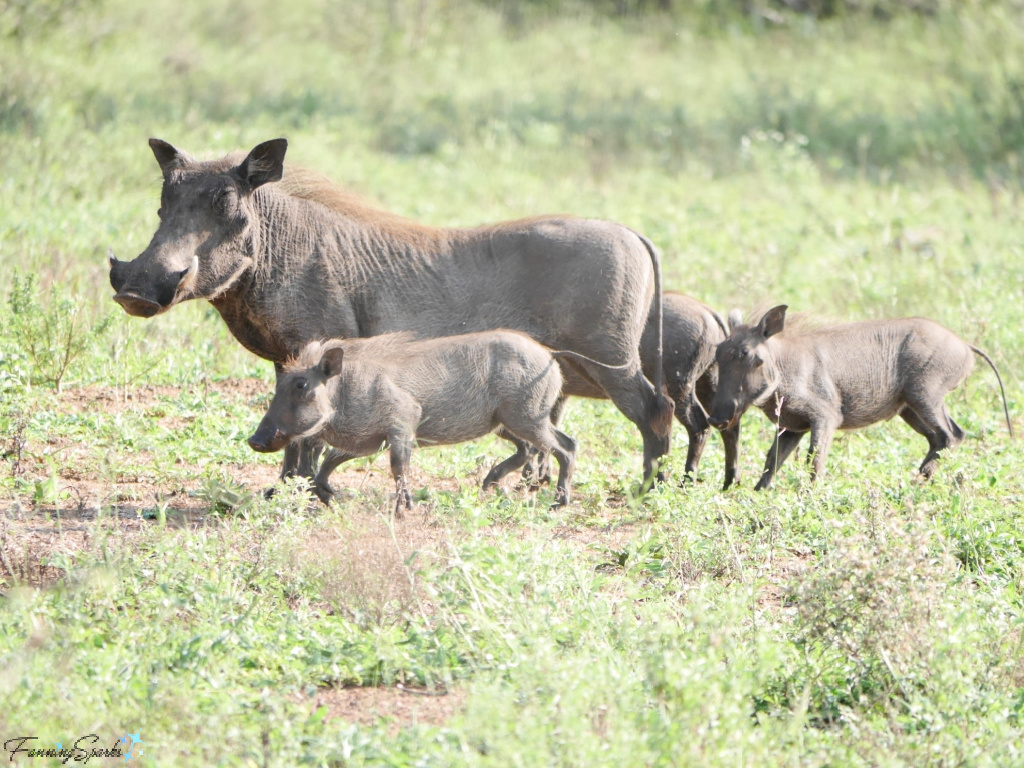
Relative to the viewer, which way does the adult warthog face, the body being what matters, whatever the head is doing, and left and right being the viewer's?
facing to the left of the viewer

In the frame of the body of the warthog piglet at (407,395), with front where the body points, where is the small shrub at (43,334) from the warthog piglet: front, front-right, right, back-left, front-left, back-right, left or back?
front-right

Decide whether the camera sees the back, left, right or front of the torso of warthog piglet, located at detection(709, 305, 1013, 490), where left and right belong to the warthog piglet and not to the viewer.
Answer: left

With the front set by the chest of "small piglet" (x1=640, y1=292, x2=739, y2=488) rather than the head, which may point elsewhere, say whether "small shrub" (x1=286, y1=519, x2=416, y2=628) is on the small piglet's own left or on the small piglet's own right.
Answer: on the small piglet's own left

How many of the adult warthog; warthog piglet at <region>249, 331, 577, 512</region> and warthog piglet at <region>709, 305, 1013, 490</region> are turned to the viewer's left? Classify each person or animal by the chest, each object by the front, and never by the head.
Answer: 3

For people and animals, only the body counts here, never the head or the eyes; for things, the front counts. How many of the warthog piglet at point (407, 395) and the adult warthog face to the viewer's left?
2

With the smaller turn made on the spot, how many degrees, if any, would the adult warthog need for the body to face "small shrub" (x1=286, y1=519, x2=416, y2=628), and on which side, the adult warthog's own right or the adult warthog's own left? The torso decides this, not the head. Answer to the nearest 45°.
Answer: approximately 90° to the adult warthog's own left

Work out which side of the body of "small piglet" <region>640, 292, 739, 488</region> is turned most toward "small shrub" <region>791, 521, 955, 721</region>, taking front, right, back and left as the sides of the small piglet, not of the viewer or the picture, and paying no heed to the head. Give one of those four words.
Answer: left

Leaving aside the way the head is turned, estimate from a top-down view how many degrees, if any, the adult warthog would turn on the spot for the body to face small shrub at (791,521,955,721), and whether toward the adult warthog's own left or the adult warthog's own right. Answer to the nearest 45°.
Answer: approximately 135° to the adult warthog's own left

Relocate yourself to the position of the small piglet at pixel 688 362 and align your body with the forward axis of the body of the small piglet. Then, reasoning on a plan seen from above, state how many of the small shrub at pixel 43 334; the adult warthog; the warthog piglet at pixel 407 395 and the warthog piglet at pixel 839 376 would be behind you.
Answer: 1

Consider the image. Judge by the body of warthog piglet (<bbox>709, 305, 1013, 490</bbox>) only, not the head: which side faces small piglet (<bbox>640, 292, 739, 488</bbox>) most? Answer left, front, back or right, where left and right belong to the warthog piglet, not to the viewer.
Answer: front

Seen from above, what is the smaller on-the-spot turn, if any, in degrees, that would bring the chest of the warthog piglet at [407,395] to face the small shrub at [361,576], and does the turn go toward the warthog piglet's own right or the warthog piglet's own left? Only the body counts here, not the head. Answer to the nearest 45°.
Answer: approximately 90° to the warthog piglet's own left

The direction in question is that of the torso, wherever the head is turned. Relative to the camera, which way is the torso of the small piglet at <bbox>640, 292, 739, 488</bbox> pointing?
to the viewer's left

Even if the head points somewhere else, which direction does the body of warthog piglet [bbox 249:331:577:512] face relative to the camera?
to the viewer's left

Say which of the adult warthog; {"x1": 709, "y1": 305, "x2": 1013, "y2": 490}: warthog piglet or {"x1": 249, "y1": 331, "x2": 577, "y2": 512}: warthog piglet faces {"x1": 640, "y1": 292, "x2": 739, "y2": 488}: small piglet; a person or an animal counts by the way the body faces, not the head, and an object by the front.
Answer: {"x1": 709, "y1": 305, "x2": 1013, "y2": 490}: warthog piglet
